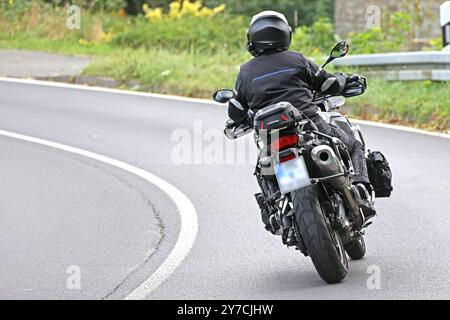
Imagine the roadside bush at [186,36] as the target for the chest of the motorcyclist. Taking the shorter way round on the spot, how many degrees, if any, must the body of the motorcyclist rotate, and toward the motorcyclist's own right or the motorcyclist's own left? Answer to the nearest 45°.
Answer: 0° — they already face it

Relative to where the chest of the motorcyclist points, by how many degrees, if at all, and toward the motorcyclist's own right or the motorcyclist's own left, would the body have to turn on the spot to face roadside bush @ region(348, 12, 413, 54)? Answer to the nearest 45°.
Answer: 0° — they already face it

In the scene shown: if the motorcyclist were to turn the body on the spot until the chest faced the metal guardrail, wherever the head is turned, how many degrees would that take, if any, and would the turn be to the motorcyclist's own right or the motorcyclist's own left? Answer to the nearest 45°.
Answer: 0° — they already face it

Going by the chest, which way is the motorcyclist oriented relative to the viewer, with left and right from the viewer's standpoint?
facing away from the viewer
